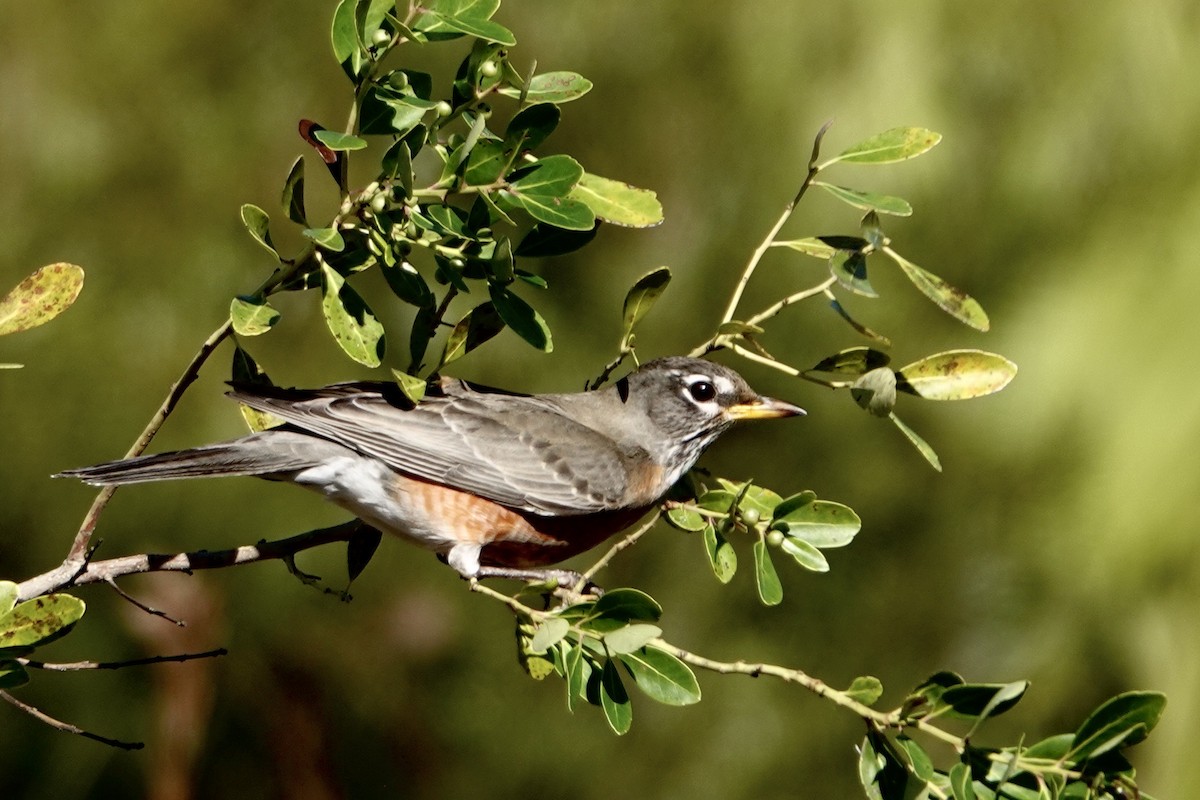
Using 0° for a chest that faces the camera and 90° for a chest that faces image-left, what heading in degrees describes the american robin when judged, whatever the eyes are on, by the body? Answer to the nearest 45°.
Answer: approximately 270°
